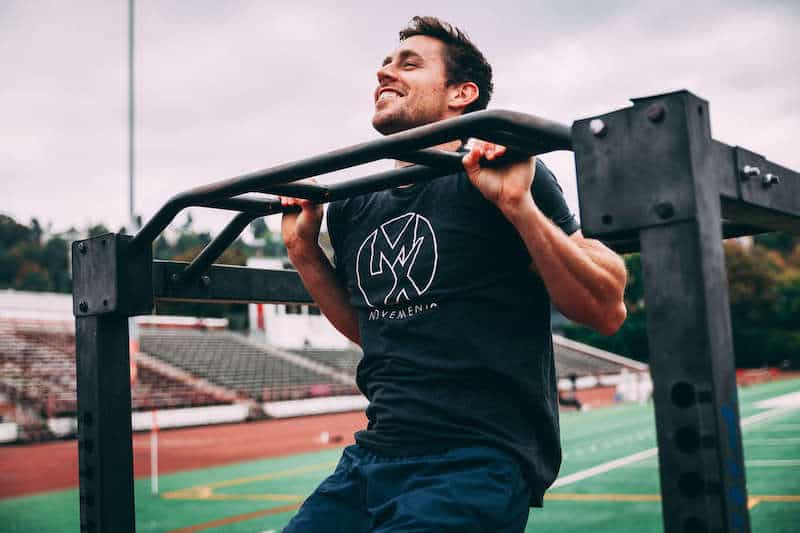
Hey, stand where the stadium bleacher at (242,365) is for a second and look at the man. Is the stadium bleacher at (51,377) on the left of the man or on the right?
right

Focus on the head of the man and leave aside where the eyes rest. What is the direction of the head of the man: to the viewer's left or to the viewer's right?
to the viewer's left

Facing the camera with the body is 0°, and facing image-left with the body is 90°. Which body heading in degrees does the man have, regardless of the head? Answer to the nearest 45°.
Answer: approximately 45°

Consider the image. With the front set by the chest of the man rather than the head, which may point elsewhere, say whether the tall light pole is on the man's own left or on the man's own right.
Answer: on the man's own right

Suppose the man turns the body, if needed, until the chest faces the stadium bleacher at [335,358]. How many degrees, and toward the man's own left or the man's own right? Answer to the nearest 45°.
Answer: approximately 135° to the man's own right

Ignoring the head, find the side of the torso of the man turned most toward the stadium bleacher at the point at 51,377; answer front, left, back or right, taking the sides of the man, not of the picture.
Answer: right
